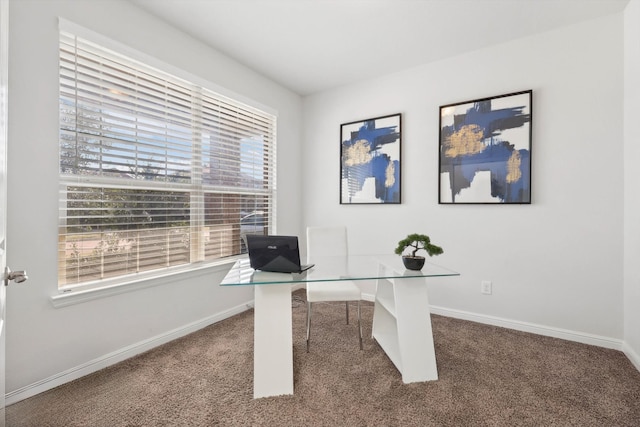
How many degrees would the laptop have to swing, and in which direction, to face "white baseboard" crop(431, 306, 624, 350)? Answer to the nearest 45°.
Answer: approximately 45° to its right

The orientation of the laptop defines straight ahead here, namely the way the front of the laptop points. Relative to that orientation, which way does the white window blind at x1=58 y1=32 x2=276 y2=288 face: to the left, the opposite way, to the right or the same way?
to the right

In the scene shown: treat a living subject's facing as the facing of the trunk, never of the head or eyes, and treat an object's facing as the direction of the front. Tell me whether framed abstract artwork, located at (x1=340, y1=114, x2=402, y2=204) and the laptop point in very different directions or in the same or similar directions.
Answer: very different directions

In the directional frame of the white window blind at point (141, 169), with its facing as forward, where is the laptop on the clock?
The laptop is roughly at 12 o'clock from the white window blind.

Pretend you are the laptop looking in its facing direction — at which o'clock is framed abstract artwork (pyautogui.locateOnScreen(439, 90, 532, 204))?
The framed abstract artwork is roughly at 1 o'clock from the laptop.

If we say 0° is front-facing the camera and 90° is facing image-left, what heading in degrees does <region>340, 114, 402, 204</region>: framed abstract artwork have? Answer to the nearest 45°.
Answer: approximately 45°

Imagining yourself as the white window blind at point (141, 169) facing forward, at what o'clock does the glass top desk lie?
The glass top desk is roughly at 12 o'clock from the white window blind.

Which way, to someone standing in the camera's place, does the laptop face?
facing away from the viewer and to the right of the viewer

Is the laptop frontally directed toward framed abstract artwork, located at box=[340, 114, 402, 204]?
yes

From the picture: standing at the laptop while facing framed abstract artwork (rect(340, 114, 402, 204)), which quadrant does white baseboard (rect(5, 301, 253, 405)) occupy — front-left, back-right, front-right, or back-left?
back-left

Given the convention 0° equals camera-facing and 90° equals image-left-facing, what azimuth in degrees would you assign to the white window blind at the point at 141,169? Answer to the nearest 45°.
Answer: approximately 315°
